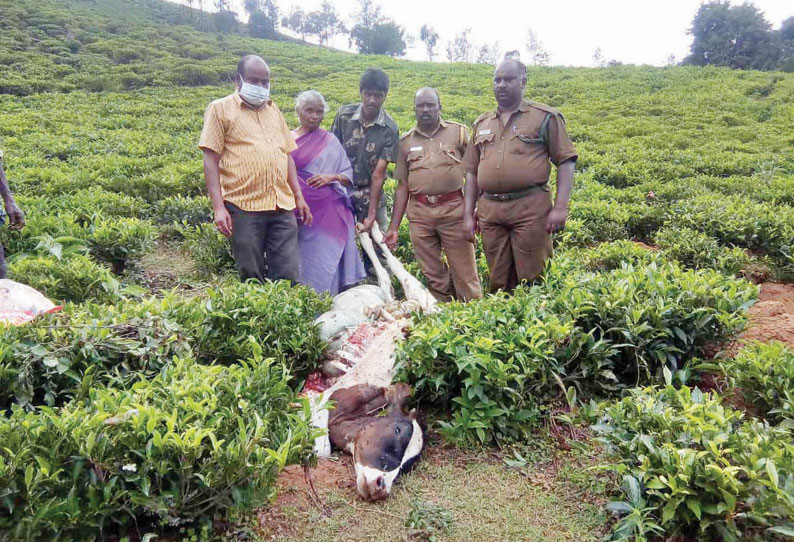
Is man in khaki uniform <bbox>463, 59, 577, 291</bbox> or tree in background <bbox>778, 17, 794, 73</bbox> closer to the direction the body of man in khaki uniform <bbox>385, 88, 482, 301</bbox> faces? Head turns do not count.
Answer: the man in khaki uniform

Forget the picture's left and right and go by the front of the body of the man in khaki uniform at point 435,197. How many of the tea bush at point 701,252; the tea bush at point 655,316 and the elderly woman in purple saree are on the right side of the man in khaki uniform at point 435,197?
1

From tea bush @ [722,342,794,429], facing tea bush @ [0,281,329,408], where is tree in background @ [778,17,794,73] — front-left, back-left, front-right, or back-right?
back-right

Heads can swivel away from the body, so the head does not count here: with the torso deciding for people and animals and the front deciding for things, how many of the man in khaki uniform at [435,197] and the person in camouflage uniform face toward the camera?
2

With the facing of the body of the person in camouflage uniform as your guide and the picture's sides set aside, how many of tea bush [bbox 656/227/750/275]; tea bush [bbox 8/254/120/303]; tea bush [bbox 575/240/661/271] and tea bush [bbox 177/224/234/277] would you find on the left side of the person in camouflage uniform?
2

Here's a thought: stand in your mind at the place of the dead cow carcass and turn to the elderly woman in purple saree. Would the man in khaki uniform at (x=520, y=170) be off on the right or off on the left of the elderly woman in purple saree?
right

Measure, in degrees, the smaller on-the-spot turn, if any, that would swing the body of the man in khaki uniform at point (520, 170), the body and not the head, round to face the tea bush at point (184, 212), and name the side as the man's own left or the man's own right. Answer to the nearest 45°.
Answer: approximately 90° to the man's own right

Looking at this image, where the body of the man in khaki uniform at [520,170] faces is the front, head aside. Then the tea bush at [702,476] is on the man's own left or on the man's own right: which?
on the man's own left

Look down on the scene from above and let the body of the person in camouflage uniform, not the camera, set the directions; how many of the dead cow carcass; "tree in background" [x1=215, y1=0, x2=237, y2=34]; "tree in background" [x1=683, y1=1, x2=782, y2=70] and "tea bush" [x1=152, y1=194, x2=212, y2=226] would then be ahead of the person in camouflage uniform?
1

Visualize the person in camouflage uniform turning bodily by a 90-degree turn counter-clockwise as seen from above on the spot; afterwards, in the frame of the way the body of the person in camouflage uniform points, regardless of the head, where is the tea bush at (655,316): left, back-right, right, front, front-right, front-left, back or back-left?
front-right

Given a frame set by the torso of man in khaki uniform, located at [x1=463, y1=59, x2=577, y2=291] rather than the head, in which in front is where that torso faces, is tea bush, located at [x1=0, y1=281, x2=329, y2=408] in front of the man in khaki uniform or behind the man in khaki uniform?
in front

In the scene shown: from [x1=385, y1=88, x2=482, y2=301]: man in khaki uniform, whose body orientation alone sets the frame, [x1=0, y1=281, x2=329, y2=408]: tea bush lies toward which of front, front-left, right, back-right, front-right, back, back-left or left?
front-right

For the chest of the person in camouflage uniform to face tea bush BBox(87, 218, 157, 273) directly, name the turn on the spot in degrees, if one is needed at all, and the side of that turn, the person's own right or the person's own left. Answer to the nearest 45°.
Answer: approximately 90° to the person's own right

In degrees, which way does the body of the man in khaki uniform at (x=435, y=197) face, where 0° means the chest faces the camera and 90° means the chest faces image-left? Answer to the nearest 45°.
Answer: approximately 0°
